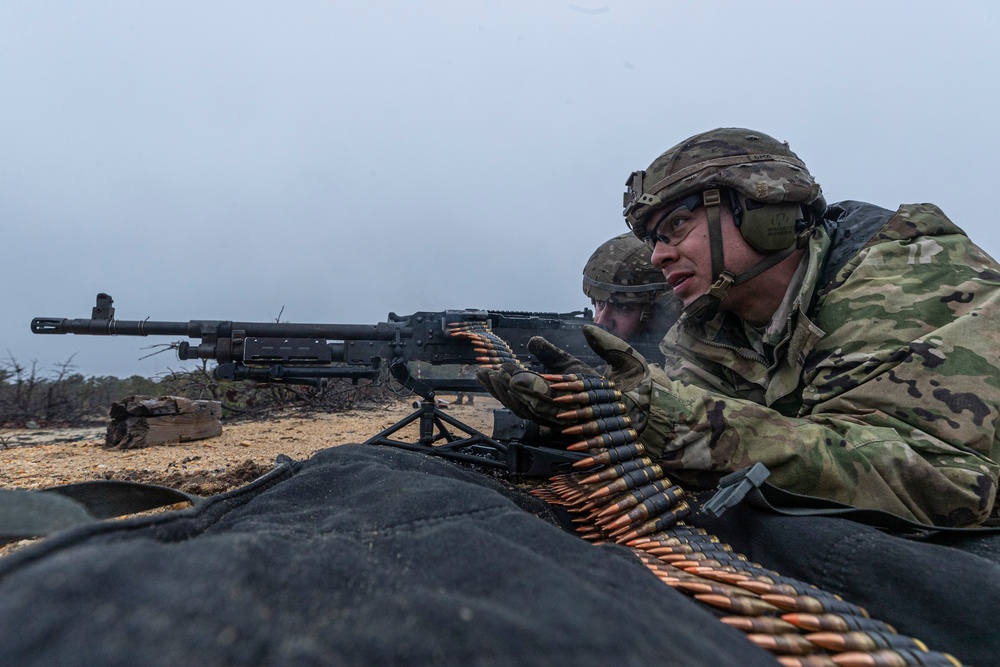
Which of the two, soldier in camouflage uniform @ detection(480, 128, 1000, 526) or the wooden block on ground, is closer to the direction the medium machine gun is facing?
the wooden block on ground

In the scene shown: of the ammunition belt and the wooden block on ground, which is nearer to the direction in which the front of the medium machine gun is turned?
the wooden block on ground

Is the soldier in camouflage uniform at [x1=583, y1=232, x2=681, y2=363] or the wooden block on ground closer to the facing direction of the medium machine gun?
the wooden block on ground

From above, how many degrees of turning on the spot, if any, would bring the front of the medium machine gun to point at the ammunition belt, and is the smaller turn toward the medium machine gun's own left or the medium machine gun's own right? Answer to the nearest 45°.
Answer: approximately 90° to the medium machine gun's own left

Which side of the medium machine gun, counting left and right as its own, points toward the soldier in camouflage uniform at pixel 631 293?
back

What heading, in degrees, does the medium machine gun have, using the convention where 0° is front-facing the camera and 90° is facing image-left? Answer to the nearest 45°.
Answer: approximately 90°
